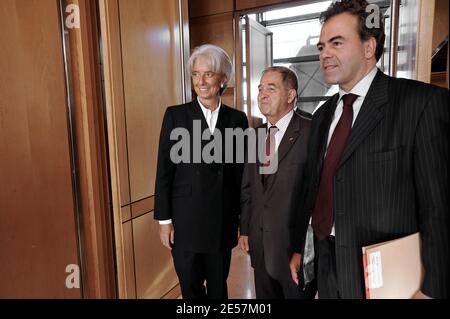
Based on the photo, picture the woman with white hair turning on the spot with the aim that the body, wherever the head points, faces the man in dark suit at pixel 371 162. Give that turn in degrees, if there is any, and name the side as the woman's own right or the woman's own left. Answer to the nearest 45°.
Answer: approximately 45° to the woman's own left

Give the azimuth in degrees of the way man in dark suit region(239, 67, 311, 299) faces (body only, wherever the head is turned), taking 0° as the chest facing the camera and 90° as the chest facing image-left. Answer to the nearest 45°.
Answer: approximately 45°

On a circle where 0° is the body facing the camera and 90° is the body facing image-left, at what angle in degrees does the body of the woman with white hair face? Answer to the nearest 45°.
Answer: approximately 0°

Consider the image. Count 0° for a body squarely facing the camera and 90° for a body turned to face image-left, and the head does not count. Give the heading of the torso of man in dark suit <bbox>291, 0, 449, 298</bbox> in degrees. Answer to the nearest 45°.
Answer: approximately 45°
